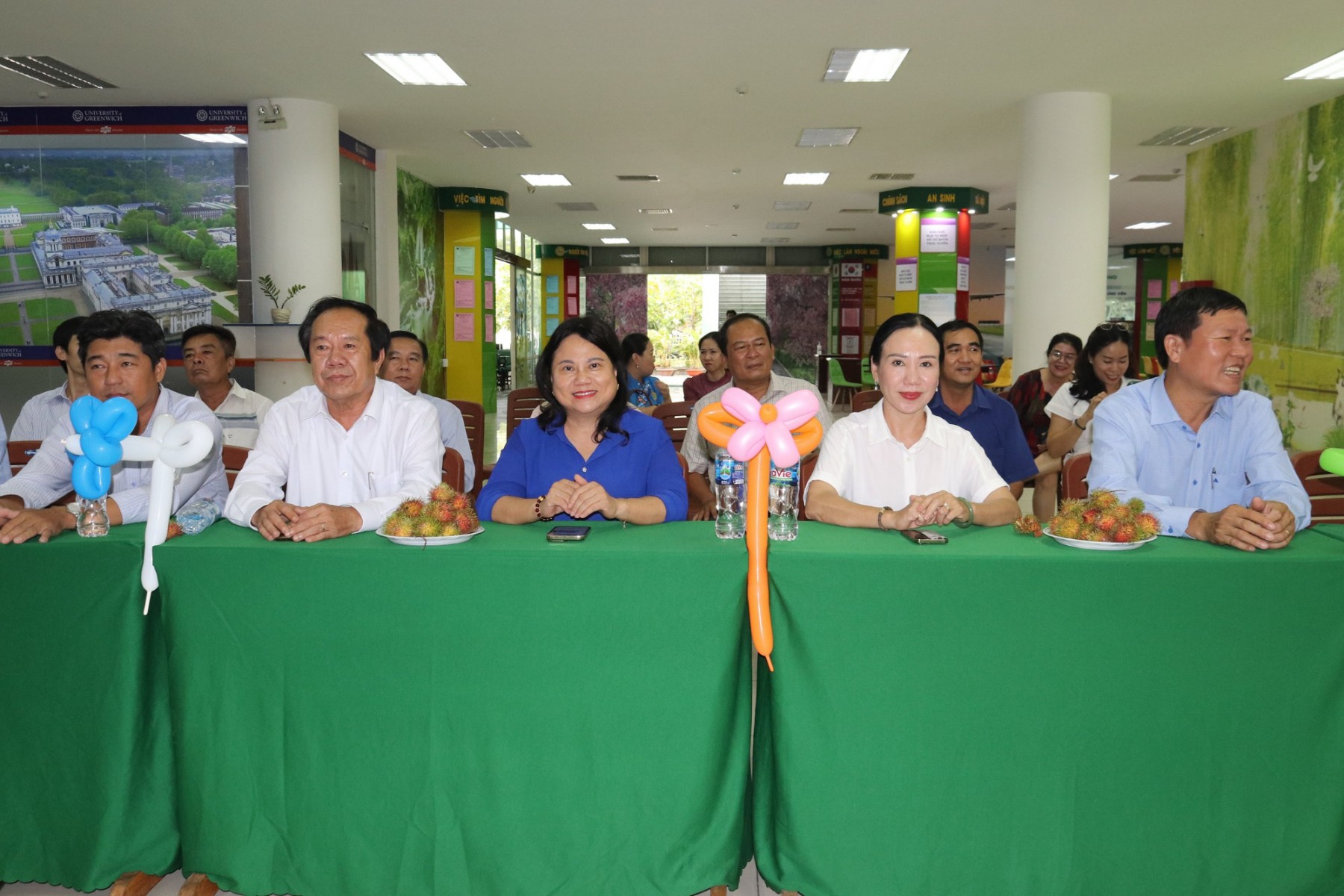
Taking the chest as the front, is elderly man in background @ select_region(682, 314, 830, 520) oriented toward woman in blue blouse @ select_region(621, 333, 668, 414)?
no

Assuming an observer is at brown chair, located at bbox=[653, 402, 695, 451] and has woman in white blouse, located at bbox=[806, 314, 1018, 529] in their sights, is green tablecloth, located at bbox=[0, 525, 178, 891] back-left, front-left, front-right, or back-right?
front-right

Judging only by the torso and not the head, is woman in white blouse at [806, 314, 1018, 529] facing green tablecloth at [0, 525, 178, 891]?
no

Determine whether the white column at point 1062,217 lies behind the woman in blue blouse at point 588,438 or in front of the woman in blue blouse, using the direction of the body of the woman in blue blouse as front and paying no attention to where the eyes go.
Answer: behind

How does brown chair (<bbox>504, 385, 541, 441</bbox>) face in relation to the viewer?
toward the camera

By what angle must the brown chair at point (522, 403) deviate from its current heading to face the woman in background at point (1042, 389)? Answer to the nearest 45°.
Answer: approximately 90° to its left

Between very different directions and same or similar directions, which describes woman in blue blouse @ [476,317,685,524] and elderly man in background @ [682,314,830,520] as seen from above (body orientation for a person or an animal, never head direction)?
same or similar directions

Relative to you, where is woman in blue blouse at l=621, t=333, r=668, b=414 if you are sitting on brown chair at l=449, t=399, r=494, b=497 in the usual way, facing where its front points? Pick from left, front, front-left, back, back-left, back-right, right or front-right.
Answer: back-left

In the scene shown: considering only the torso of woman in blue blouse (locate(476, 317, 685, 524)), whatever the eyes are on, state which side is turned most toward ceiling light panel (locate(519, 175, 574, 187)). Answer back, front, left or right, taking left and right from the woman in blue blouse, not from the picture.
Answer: back

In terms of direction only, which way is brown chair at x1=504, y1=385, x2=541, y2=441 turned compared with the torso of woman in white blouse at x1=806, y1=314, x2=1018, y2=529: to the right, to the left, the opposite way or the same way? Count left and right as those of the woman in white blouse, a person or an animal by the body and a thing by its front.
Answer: the same way

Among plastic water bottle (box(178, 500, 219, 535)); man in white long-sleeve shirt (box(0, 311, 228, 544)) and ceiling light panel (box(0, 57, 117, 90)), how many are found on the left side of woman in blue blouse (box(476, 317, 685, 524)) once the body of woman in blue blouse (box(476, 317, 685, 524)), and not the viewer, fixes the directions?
0

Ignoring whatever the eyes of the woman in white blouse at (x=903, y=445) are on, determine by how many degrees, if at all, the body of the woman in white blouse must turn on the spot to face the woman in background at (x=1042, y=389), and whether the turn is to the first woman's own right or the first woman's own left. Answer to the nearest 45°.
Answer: approximately 180°

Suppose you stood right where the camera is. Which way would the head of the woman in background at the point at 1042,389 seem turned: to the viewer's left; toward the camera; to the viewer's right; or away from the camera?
toward the camera

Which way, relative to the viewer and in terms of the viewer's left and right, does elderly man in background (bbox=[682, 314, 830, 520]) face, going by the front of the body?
facing the viewer

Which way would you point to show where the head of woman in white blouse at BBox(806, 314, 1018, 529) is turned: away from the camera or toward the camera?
toward the camera

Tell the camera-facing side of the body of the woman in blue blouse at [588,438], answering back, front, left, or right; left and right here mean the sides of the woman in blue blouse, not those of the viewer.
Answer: front

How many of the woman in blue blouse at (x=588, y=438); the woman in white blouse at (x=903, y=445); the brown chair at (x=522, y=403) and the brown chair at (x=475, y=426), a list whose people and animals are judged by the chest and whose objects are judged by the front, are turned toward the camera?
4
